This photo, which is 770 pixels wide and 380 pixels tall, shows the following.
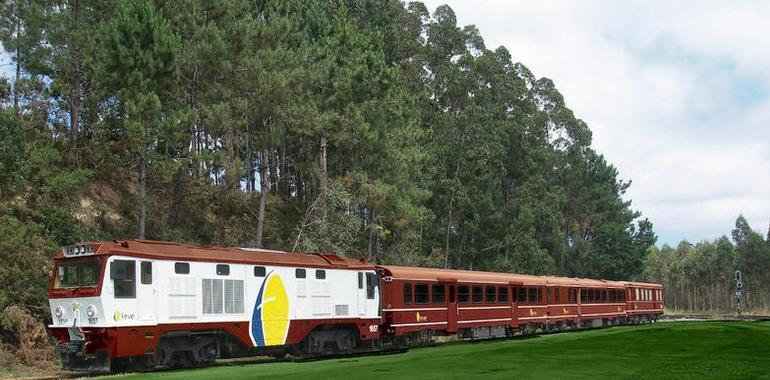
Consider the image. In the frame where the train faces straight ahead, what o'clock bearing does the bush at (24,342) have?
The bush is roughly at 2 o'clock from the train.

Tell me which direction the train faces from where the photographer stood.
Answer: facing the viewer and to the left of the viewer

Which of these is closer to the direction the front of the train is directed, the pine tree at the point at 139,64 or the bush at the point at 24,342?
the bush

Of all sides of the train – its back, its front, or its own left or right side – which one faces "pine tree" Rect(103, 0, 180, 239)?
right
